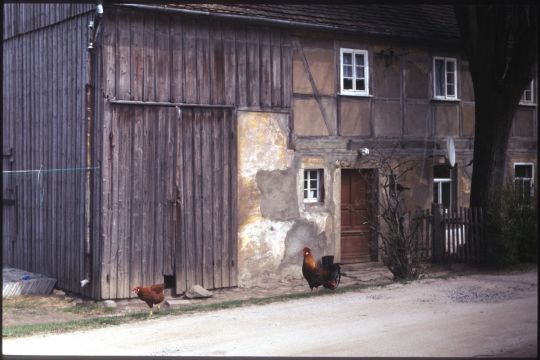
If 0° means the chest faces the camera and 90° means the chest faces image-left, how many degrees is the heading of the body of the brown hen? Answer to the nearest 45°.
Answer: approximately 90°

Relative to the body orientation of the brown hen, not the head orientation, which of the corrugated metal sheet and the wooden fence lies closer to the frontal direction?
the corrugated metal sheet

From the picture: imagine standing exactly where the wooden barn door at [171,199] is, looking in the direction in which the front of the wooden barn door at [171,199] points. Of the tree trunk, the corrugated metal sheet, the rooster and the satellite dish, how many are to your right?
1

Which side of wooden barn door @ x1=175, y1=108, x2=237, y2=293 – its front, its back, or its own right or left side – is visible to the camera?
front

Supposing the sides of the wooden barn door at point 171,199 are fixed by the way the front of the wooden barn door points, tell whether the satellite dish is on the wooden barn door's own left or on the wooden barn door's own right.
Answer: on the wooden barn door's own left

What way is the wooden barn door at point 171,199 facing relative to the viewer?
toward the camera

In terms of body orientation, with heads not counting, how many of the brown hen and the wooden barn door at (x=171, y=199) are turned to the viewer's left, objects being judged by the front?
1

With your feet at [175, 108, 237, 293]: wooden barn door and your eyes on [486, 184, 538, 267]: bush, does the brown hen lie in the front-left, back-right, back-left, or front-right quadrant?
back-right

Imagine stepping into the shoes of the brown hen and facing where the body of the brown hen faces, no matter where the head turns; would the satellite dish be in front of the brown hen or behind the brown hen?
behind

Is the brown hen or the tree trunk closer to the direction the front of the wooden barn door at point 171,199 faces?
the brown hen
